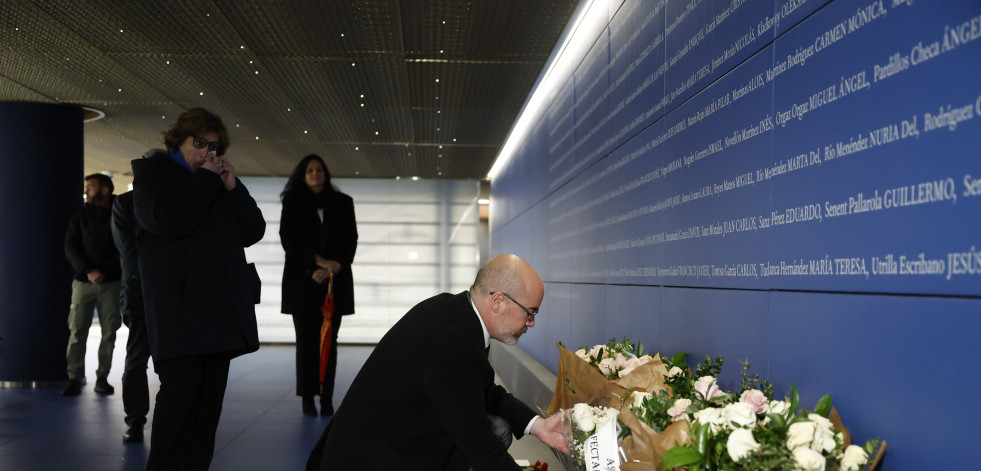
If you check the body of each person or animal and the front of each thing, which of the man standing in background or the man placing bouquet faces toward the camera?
the man standing in background

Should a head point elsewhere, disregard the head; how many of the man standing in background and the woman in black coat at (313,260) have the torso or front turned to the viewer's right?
0

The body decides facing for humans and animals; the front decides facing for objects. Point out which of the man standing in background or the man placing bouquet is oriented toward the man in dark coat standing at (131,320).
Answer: the man standing in background

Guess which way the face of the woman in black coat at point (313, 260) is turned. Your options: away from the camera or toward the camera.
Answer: toward the camera

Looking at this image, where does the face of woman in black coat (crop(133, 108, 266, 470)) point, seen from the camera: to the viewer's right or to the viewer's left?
to the viewer's right

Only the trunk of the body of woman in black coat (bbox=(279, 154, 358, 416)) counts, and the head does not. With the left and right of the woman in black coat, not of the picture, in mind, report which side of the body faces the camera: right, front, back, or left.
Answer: front

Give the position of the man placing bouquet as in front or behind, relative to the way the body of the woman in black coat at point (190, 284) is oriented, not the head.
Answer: in front

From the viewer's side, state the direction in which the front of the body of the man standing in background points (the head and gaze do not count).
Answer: toward the camera

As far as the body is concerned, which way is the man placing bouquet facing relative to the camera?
to the viewer's right

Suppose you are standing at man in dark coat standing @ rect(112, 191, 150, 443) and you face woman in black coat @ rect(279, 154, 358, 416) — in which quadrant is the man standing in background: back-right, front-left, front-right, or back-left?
front-left

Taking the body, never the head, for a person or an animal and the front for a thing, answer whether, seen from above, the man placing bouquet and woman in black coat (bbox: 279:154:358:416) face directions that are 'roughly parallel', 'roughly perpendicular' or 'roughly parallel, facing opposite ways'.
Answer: roughly perpendicular

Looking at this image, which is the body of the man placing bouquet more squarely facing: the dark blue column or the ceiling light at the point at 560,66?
the ceiling light

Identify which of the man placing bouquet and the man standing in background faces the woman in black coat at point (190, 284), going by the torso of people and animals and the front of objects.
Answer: the man standing in background

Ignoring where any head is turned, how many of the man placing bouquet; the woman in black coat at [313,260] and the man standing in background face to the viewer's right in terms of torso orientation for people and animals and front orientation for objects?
1

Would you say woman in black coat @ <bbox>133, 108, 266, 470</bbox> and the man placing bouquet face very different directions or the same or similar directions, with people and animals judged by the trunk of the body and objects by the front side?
same or similar directions

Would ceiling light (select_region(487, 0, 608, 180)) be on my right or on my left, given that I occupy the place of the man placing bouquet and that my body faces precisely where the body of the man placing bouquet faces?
on my left

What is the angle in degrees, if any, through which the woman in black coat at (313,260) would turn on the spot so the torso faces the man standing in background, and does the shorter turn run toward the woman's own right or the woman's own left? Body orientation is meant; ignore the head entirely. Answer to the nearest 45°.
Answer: approximately 135° to the woman's own right

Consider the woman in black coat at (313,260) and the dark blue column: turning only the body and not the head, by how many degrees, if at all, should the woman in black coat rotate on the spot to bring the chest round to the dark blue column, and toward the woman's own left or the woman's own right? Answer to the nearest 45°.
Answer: approximately 135° to the woman's own right

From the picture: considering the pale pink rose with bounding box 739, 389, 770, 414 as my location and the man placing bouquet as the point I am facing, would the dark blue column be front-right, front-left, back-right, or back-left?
front-right
